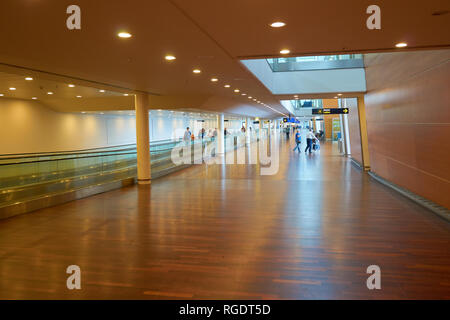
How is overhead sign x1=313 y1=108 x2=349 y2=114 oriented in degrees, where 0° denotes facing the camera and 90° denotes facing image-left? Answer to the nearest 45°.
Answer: approximately 0°

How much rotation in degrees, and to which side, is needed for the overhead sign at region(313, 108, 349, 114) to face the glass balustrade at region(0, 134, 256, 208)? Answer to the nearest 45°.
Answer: approximately 45° to its right

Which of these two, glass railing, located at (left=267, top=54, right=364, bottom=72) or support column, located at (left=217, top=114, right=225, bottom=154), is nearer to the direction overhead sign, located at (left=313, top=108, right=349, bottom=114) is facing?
the glass railing
